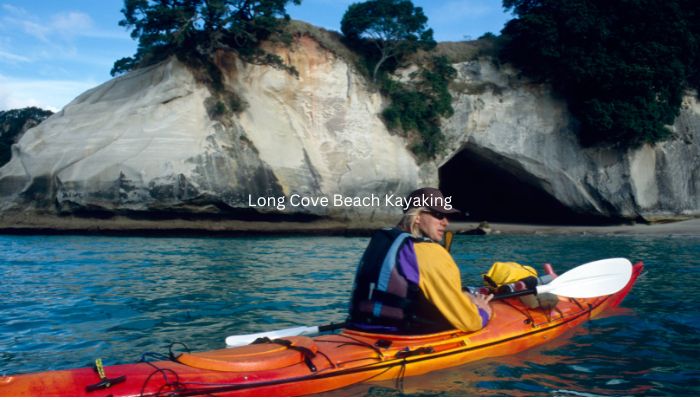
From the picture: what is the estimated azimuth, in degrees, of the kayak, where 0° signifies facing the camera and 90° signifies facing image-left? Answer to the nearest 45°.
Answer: approximately 225°

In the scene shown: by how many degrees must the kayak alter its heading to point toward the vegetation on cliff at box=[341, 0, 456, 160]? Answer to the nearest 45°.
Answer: approximately 45° to its left

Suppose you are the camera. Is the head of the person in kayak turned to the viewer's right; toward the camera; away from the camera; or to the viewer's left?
to the viewer's right

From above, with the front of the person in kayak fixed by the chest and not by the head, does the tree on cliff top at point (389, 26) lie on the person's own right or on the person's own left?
on the person's own left

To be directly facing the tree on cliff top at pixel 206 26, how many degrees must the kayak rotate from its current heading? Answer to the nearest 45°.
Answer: approximately 45° to its left

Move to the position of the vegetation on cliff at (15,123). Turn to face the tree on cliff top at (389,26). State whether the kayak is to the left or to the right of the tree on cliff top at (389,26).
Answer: right

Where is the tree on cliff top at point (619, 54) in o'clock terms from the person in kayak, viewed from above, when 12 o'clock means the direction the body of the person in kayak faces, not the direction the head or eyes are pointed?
The tree on cliff top is roughly at 11 o'clock from the person in kayak.

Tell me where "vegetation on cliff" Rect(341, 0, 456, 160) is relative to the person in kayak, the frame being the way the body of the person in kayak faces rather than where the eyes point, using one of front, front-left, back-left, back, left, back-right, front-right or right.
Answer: front-left

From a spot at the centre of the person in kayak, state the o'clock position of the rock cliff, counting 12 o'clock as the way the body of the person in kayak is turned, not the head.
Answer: The rock cliff is roughly at 10 o'clock from the person in kayak.

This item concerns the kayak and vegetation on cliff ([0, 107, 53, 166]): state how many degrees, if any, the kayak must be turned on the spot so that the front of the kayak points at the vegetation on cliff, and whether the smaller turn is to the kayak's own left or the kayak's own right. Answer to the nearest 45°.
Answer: approximately 90° to the kayak's own left

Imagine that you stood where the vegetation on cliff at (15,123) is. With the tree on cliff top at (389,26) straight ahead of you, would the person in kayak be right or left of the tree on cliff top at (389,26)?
right

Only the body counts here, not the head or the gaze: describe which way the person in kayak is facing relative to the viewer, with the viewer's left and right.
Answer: facing away from the viewer and to the right of the viewer
